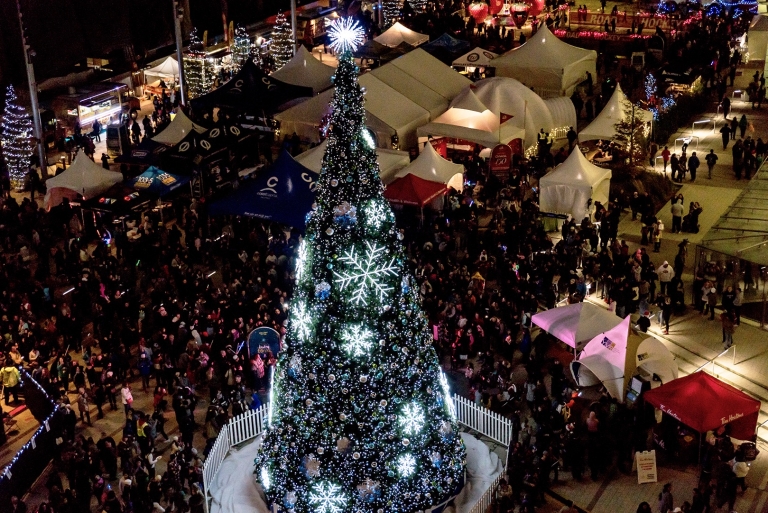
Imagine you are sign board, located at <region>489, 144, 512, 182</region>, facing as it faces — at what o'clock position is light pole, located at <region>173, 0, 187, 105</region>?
The light pole is roughly at 4 o'clock from the sign board.

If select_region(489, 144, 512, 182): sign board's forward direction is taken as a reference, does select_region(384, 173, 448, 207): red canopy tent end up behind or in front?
in front

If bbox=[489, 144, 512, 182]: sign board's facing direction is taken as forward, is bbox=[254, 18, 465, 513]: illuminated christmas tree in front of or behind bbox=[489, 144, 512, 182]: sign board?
in front

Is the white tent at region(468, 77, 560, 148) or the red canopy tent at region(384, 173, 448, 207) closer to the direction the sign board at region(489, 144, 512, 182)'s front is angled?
the red canopy tent

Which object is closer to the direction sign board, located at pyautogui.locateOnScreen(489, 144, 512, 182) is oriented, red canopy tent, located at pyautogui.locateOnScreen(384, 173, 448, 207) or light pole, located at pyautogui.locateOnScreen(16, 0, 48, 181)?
the red canopy tent

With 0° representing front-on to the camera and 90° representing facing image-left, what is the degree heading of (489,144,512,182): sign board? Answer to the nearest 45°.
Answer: approximately 0°

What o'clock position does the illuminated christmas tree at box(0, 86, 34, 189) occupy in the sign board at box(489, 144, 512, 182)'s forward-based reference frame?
The illuminated christmas tree is roughly at 3 o'clock from the sign board.

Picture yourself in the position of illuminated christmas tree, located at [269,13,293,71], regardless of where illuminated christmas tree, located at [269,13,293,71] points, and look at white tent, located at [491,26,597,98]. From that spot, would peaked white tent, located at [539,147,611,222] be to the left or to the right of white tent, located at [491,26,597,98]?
right

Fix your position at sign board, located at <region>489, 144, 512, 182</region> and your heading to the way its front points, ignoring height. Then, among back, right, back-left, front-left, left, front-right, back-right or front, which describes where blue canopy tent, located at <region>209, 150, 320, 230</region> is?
front-right

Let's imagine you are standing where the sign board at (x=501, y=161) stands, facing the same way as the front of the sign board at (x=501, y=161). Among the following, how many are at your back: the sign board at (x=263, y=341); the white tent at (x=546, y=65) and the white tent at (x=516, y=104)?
2

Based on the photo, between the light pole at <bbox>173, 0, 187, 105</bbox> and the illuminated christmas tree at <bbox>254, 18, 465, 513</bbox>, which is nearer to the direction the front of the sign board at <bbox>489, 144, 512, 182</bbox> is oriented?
the illuminated christmas tree

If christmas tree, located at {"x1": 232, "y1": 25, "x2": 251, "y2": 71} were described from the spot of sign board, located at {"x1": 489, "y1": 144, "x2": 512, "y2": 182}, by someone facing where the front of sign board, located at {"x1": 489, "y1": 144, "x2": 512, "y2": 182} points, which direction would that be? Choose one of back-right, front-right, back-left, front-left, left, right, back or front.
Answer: back-right

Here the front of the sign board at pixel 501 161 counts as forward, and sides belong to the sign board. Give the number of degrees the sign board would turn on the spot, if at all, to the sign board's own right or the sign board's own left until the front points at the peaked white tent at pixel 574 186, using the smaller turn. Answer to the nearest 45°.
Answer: approximately 45° to the sign board's own left
